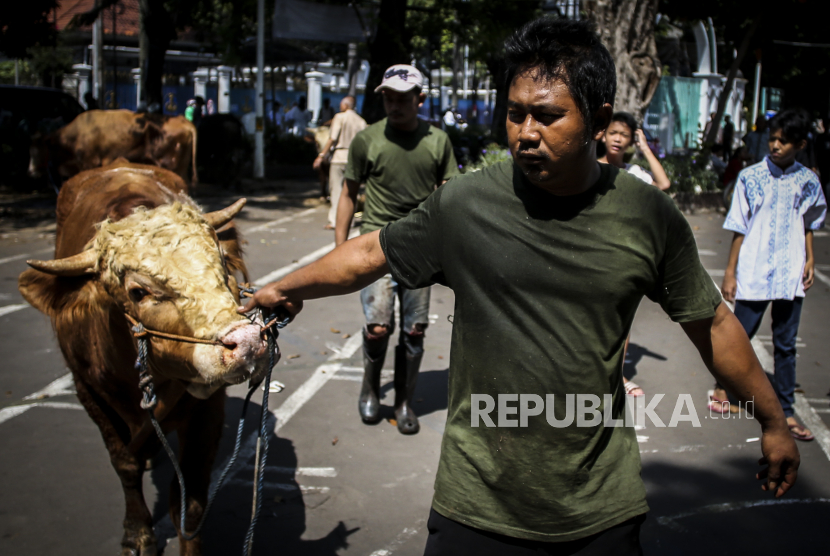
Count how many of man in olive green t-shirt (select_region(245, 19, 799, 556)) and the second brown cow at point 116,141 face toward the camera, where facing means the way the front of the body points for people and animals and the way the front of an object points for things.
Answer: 1

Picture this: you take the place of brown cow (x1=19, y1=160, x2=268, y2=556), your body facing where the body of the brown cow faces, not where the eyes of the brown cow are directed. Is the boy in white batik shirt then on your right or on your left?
on your left

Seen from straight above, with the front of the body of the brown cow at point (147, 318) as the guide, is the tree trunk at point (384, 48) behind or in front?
behind

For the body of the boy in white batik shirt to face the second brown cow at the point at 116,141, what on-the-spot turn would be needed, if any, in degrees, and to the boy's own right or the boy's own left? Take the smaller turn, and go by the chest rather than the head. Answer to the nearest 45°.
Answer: approximately 90° to the boy's own right

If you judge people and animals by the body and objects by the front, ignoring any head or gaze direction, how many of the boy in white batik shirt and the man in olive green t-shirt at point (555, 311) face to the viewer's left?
0

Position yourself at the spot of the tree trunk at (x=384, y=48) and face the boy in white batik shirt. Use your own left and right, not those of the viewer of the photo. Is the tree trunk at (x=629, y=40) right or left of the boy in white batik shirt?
left

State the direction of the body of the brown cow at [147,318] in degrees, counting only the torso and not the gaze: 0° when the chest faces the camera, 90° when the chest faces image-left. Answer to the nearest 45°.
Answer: approximately 0°

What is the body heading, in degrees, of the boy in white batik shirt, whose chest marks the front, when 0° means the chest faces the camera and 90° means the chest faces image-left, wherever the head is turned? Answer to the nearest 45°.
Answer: approximately 0°

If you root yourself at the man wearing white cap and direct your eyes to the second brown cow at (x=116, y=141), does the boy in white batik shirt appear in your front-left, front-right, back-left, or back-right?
back-right

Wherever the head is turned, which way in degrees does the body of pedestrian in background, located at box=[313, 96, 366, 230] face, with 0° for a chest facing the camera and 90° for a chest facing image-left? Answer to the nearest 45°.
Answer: approximately 135°

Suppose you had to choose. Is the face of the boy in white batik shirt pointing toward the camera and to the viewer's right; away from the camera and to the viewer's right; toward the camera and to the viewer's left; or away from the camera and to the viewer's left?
toward the camera and to the viewer's left
